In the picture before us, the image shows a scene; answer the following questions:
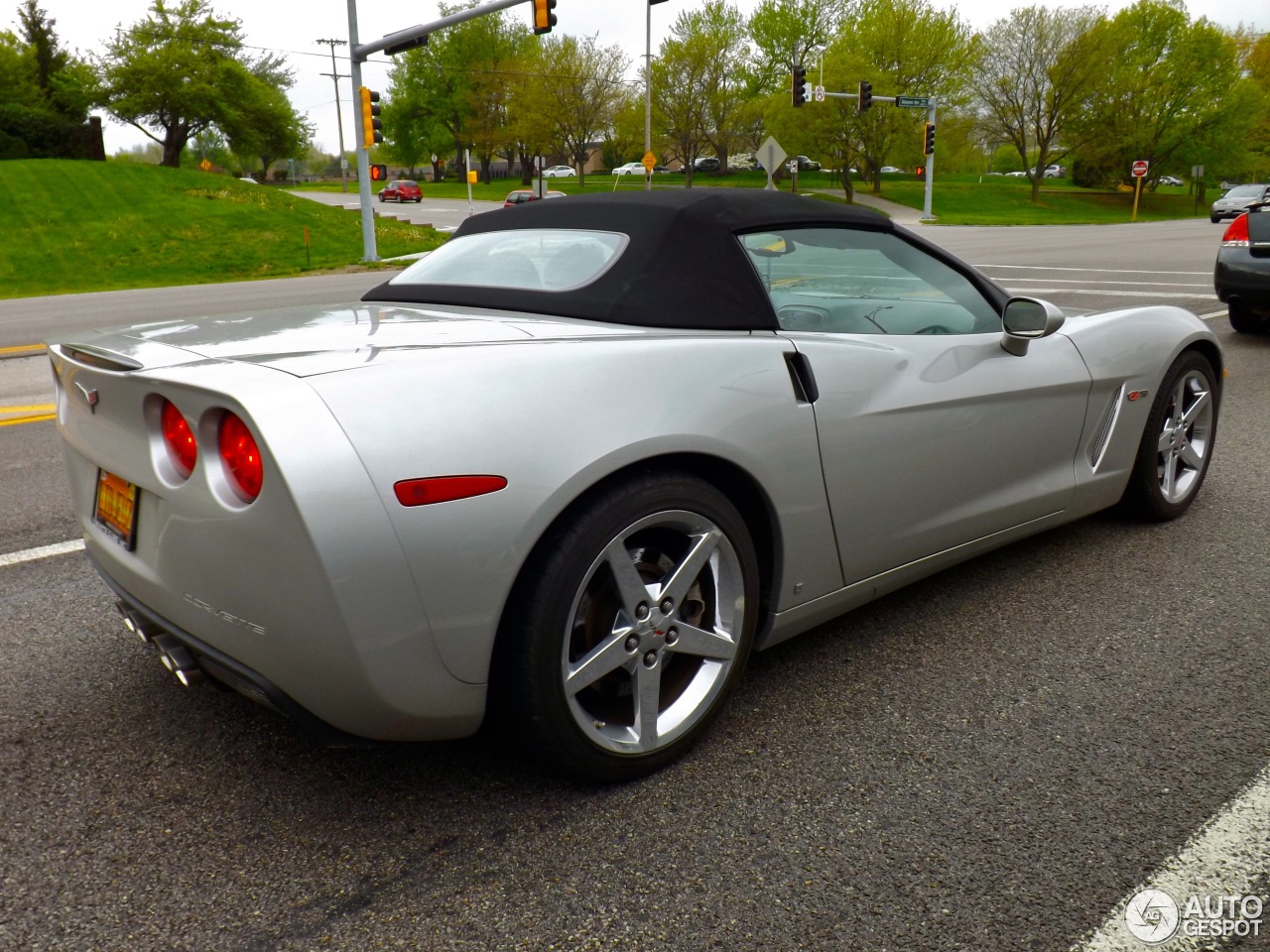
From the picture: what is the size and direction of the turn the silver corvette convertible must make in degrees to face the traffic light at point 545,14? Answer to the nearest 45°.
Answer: approximately 45° to its left

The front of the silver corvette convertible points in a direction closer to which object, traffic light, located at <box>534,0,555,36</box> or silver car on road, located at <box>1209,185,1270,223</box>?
the silver car on road

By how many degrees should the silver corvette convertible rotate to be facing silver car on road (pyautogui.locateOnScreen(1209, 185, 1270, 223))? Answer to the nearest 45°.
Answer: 0° — it already faces it

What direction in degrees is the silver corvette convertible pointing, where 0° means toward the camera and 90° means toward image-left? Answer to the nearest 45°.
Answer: approximately 225°

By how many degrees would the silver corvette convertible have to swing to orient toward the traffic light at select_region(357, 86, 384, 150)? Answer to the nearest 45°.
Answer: approximately 45° to its left
